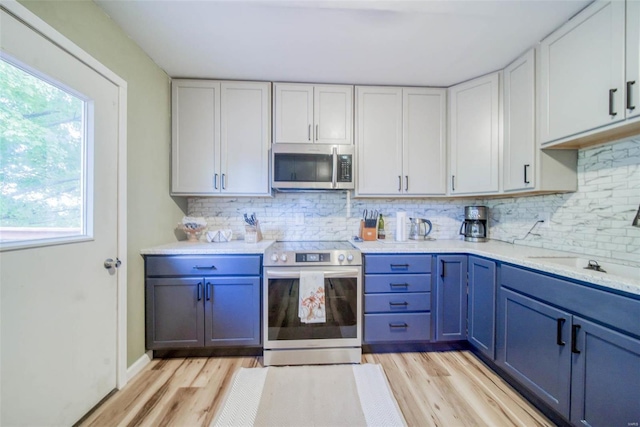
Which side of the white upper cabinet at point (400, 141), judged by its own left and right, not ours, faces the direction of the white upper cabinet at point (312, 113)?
right

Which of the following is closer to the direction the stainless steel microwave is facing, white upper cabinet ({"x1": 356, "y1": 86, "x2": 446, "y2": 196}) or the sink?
the sink

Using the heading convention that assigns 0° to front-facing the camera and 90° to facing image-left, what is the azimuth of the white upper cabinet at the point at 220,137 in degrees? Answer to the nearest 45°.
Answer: approximately 0°

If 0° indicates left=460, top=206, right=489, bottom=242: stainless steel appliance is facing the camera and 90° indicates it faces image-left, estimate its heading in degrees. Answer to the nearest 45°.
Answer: approximately 45°

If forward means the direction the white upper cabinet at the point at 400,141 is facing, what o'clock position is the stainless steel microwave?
The stainless steel microwave is roughly at 2 o'clock from the white upper cabinet.

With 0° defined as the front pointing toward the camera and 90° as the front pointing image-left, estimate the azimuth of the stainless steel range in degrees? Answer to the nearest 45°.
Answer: approximately 0°
